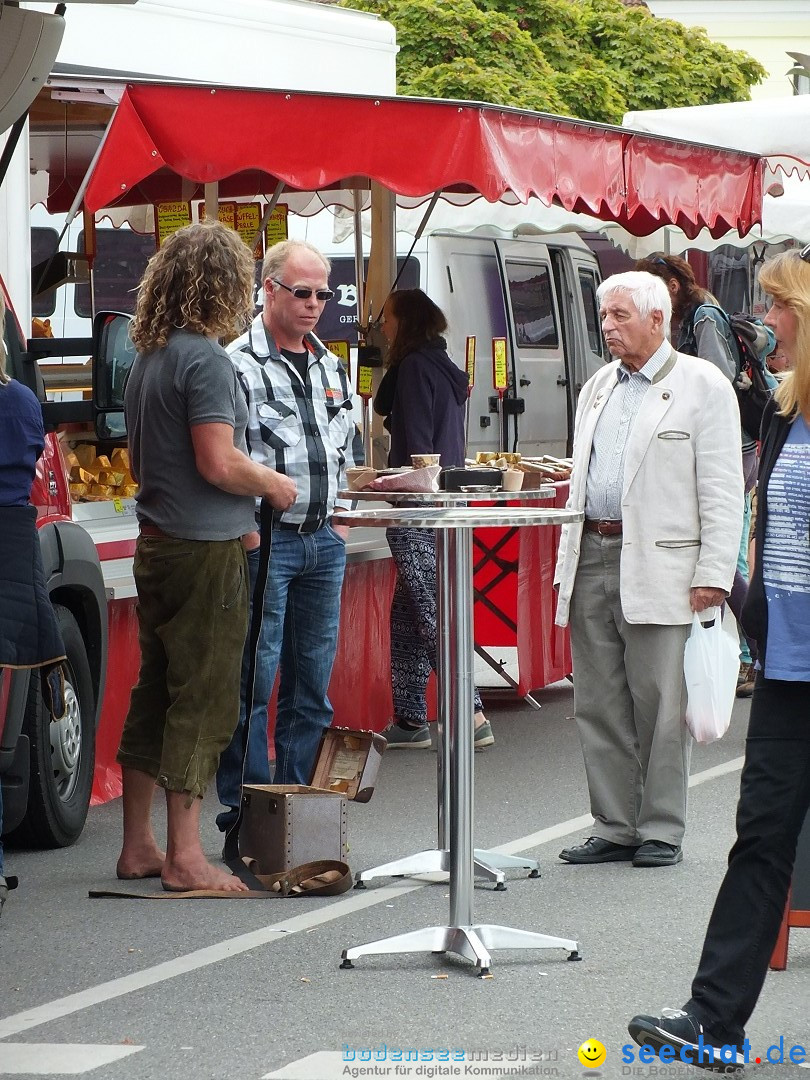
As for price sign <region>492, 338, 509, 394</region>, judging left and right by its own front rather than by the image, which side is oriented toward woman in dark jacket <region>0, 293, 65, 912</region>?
front

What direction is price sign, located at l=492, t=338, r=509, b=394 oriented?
toward the camera

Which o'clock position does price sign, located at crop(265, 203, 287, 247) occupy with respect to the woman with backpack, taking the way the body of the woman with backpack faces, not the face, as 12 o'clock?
The price sign is roughly at 1 o'clock from the woman with backpack.

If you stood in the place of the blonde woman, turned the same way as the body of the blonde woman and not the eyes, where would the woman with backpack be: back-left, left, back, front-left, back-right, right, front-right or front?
back-right

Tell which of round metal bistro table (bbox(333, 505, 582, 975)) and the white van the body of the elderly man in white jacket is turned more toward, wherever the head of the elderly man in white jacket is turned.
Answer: the round metal bistro table

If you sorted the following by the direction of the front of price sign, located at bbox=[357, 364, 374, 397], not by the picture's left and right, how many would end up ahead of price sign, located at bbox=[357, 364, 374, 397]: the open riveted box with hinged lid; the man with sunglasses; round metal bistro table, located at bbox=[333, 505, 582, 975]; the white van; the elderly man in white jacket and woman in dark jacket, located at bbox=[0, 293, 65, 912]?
5

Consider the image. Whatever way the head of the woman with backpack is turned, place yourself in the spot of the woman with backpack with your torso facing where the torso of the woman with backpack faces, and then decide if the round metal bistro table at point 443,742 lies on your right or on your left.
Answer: on your left

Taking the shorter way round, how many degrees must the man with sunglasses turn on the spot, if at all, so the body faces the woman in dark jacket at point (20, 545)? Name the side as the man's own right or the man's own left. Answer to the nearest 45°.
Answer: approximately 90° to the man's own right

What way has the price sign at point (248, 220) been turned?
toward the camera

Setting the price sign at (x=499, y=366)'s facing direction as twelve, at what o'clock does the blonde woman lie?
The blonde woman is roughly at 12 o'clock from the price sign.

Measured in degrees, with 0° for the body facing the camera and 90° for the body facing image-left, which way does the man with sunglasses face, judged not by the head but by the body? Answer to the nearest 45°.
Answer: approximately 315°

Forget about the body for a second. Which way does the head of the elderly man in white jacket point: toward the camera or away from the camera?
toward the camera

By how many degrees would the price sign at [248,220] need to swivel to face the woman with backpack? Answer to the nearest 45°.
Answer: approximately 45° to its left
